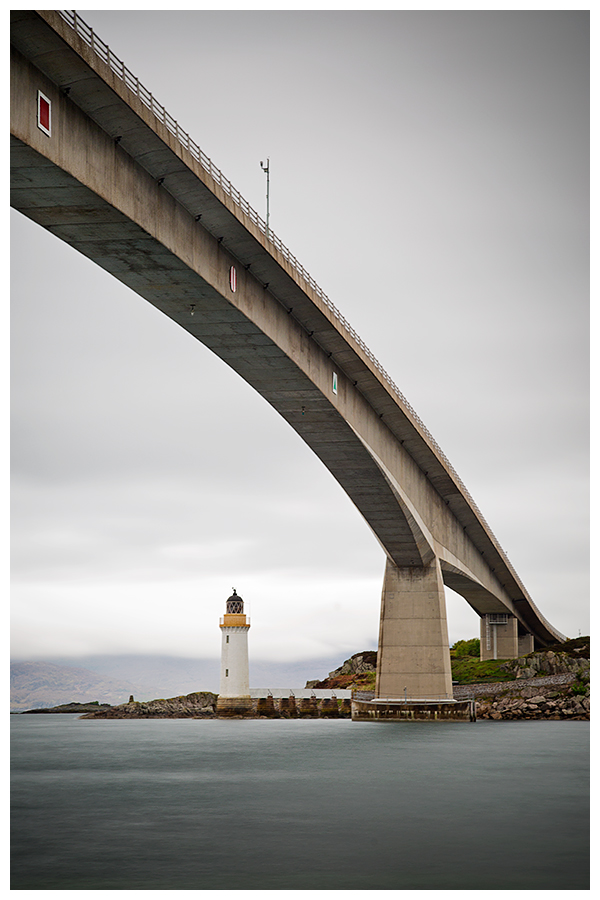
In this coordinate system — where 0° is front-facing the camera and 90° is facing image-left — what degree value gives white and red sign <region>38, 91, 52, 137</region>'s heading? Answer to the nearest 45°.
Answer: approximately 315°
